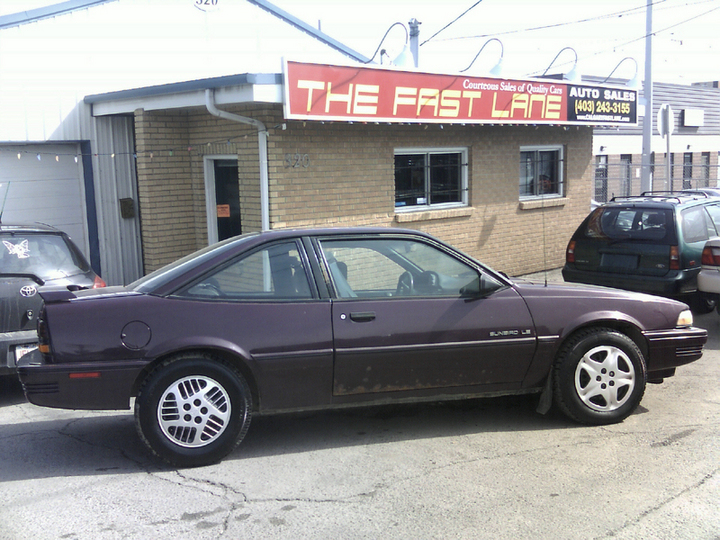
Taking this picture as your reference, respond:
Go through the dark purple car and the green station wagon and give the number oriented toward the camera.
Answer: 0

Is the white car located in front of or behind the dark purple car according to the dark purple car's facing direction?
in front

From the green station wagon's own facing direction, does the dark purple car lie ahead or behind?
behind

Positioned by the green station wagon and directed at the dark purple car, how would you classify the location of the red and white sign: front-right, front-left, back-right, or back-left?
front-right

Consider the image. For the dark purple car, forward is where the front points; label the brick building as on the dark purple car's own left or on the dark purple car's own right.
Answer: on the dark purple car's own left

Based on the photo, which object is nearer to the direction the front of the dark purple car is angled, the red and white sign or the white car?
the white car

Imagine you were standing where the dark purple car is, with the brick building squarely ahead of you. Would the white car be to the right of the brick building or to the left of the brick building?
right

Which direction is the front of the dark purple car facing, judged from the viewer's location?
facing to the right of the viewer

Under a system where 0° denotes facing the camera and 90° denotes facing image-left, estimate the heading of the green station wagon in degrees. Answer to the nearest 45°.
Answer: approximately 225°

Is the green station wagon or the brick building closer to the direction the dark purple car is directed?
the green station wagon
